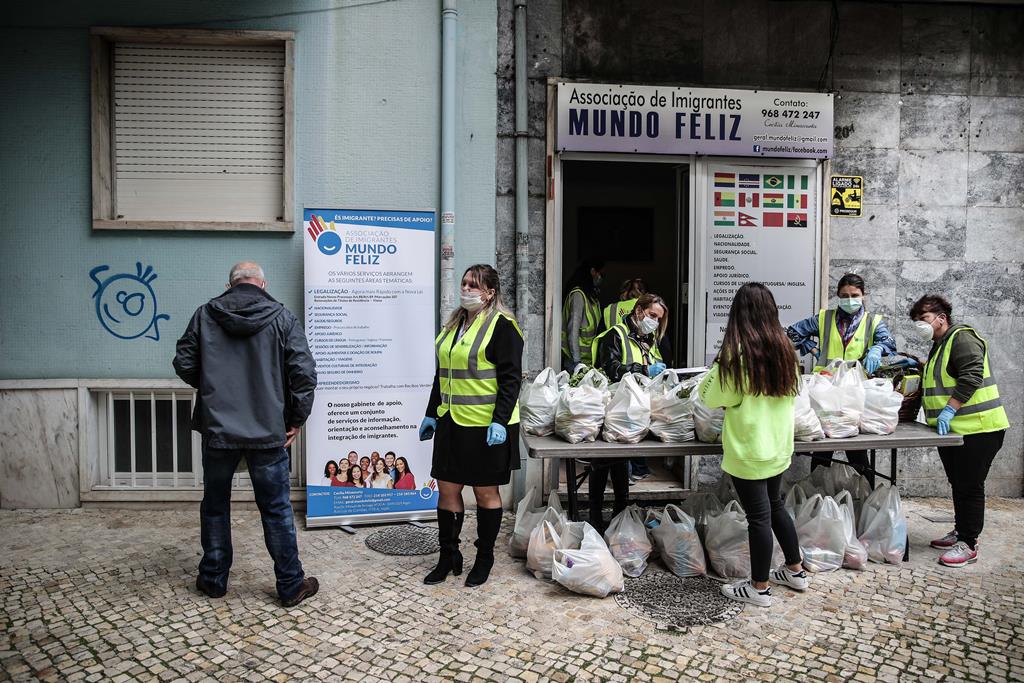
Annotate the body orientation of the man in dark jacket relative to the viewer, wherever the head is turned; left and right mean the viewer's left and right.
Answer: facing away from the viewer

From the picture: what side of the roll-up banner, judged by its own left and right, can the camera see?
front

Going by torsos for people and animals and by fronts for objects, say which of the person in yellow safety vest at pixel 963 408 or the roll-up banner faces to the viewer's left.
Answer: the person in yellow safety vest

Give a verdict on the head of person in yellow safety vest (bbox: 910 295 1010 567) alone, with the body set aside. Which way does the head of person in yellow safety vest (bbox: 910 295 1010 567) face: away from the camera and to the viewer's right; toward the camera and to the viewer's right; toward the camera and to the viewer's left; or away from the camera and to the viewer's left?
toward the camera and to the viewer's left

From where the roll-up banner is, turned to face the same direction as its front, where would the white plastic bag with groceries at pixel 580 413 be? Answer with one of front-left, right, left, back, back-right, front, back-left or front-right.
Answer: front-left

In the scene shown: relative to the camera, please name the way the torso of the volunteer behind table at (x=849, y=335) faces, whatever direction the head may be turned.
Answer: toward the camera

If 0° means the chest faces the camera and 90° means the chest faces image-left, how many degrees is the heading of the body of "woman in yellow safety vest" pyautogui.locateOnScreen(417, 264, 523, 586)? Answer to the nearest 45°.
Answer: approximately 45°

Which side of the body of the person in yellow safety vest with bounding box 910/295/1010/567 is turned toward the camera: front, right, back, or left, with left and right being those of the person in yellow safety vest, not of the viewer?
left

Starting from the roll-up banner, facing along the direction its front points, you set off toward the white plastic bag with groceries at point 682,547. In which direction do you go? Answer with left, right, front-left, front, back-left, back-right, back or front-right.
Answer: front-left

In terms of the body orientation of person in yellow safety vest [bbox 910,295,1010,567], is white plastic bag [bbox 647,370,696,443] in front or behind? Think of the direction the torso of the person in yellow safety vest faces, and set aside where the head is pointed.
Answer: in front

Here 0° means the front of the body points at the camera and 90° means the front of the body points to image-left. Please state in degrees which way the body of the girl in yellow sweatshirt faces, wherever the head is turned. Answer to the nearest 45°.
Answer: approximately 135°

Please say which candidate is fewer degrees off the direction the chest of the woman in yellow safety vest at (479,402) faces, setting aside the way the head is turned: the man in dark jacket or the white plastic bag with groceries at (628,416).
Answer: the man in dark jacket

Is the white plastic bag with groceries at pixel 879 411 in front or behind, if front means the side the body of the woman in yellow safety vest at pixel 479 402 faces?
behind

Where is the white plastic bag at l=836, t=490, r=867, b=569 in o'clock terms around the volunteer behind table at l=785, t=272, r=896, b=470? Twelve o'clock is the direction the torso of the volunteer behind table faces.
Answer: The white plastic bag is roughly at 12 o'clock from the volunteer behind table.
